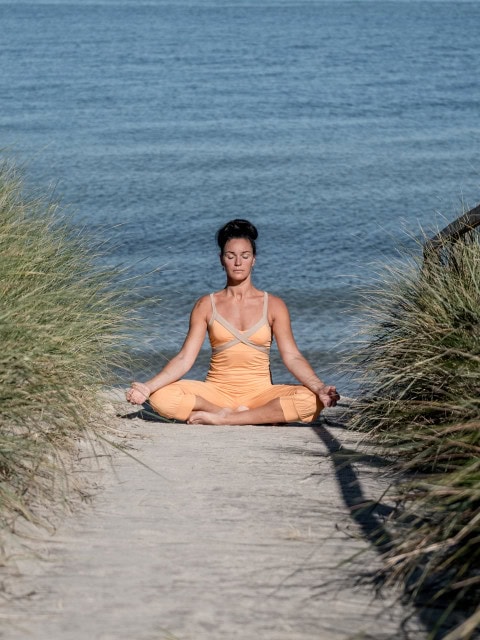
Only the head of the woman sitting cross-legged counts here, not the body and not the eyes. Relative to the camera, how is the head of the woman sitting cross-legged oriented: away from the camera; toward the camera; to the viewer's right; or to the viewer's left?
toward the camera

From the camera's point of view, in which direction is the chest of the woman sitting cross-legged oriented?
toward the camera
